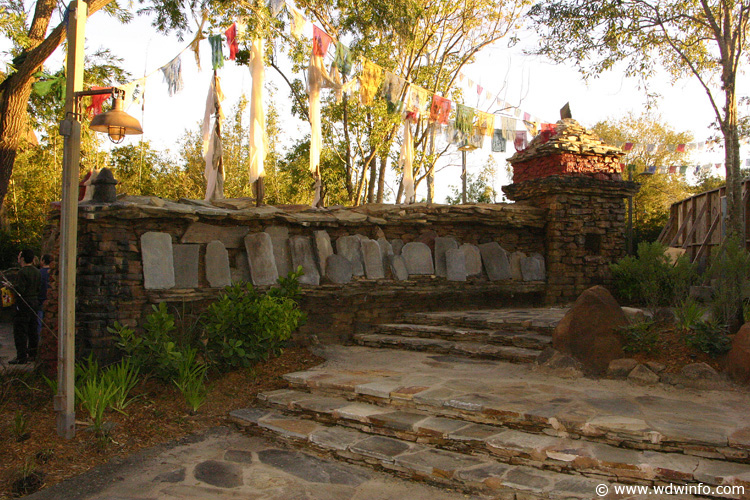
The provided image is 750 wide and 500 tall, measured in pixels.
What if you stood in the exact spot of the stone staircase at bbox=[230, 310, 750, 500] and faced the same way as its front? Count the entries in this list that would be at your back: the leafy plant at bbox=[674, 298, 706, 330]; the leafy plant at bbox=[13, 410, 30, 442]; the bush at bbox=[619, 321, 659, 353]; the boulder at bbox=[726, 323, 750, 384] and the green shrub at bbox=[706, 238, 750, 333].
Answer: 4

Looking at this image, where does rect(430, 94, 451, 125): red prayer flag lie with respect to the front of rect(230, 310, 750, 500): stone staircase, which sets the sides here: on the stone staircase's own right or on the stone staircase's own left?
on the stone staircase's own right

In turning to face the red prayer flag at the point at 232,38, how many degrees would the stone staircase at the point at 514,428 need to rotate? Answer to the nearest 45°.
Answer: approximately 90° to its right

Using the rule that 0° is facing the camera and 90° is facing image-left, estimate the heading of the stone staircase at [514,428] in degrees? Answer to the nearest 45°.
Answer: approximately 45°

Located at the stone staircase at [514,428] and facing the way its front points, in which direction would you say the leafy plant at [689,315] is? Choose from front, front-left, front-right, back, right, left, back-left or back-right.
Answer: back

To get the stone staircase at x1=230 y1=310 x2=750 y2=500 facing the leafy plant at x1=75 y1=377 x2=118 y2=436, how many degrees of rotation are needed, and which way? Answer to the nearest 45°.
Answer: approximately 45° to its right

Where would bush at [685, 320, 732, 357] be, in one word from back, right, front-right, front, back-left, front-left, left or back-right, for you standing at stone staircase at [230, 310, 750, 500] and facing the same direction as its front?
back

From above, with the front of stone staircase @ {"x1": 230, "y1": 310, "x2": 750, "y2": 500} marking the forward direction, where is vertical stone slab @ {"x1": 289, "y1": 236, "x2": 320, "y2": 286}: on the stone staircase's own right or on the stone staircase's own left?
on the stone staircase's own right

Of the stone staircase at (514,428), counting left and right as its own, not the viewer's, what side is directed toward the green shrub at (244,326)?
right

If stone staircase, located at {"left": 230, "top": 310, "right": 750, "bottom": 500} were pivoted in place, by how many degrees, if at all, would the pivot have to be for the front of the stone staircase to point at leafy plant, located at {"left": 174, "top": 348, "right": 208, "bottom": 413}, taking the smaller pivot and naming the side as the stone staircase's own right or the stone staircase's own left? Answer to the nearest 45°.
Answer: approximately 45° to the stone staircase's own right

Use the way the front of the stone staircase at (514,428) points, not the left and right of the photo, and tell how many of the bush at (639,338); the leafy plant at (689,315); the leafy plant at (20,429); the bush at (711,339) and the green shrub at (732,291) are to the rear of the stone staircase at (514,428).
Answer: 4

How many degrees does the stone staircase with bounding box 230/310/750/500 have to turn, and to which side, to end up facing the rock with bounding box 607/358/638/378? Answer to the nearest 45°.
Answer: approximately 180°

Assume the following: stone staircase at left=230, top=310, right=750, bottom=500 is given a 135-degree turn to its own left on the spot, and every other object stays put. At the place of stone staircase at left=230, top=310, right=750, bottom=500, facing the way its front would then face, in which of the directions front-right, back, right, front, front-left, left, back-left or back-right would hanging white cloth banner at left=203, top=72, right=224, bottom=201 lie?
back-left

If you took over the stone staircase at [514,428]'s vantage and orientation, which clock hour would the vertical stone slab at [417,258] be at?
The vertical stone slab is roughly at 4 o'clock from the stone staircase.
